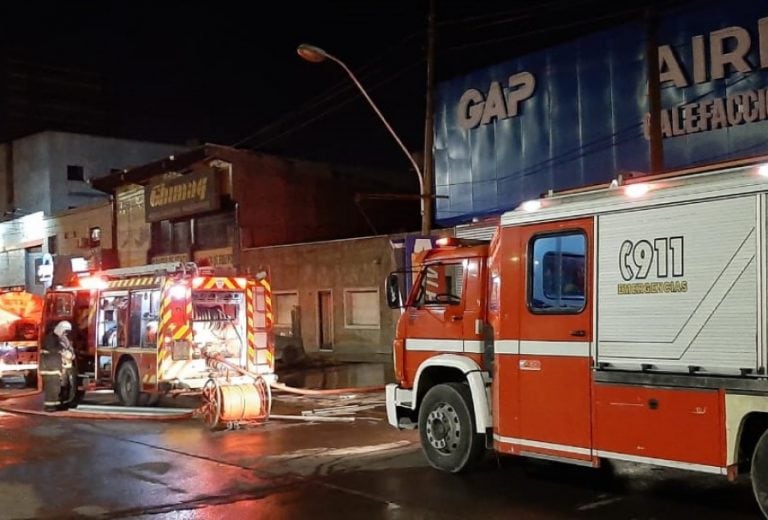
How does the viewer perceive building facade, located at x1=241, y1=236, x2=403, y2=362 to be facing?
facing the viewer and to the left of the viewer

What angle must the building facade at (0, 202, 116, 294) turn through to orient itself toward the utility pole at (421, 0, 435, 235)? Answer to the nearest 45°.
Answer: approximately 45° to its left

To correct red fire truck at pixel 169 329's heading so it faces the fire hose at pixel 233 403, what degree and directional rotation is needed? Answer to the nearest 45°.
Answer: approximately 135° to its left

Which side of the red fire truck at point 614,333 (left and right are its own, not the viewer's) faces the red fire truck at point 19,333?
front

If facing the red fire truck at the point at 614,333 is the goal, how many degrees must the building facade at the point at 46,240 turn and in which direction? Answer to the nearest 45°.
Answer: approximately 45° to its left

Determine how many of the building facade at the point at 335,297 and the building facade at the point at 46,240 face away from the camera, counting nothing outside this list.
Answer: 0

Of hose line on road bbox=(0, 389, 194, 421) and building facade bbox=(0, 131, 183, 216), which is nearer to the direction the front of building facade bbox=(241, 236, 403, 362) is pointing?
the hose line on road

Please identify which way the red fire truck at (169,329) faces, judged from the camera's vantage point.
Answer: facing away from the viewer and to the left of the viewer

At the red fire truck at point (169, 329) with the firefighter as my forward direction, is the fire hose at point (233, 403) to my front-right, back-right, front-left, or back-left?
back-left

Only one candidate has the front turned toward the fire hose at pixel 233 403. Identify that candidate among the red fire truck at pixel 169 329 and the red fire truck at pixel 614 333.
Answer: the red fire truck at pixel 614 333

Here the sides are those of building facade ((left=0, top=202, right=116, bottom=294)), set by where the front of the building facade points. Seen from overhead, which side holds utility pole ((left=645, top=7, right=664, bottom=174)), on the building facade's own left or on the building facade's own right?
on the building facade's own left

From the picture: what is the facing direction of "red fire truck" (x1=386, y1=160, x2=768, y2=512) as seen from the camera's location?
facing away from the viewer and to the left of the viewer

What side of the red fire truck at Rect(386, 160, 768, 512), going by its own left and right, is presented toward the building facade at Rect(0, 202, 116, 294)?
front

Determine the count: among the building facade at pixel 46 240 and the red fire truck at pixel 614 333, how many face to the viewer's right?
0
